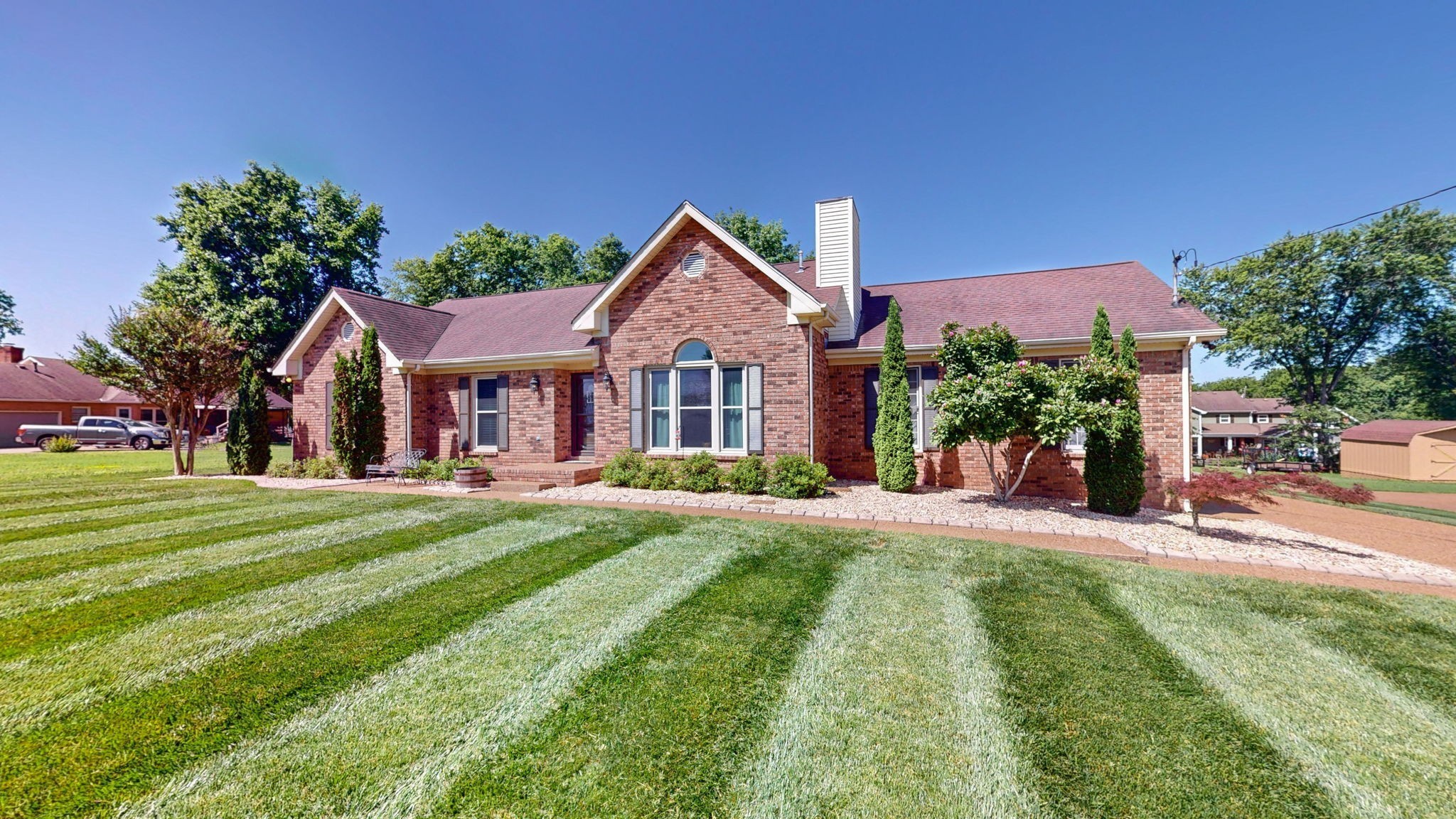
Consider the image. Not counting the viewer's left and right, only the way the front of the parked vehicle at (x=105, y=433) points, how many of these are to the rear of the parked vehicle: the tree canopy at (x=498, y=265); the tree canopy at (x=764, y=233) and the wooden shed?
0

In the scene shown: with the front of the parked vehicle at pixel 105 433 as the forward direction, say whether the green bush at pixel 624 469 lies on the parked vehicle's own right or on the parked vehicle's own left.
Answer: on the parked vehicle's own right

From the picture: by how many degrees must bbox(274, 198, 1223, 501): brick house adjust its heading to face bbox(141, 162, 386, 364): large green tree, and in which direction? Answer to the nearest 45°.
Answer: approximately 135° to its right

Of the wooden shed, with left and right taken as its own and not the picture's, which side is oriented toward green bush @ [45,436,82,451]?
right

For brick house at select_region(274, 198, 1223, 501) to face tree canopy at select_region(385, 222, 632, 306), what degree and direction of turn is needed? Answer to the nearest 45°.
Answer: approximately 135° to its right

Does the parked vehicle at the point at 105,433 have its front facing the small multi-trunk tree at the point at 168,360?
no

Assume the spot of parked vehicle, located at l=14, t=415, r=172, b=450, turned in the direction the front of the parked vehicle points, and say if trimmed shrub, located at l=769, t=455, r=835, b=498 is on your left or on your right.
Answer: on your right

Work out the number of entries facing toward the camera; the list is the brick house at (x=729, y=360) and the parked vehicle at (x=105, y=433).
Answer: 1

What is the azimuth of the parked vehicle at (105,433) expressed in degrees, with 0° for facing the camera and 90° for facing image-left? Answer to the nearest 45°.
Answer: approximately 270°

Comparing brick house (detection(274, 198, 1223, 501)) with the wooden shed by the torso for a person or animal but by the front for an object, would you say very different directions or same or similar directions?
same or similar directions

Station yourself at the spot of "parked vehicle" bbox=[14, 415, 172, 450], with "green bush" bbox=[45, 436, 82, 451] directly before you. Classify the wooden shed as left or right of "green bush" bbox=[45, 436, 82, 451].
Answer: left

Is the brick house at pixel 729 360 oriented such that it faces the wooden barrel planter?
no

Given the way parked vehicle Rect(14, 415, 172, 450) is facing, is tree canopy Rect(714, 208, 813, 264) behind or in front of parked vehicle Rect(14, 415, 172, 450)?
in front

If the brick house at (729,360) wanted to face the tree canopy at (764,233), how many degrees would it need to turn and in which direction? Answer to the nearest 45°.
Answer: approximately 180°

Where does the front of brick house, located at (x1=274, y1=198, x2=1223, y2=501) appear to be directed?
toward the camera
